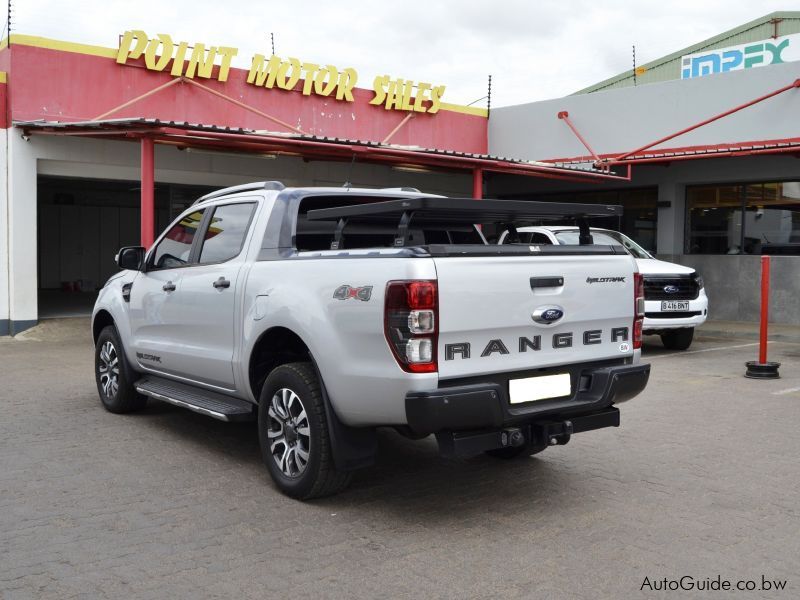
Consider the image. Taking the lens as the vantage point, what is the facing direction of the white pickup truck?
facing the viewer and to the right of the viewer

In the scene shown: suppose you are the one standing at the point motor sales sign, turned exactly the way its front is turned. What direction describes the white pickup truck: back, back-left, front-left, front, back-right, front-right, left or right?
front

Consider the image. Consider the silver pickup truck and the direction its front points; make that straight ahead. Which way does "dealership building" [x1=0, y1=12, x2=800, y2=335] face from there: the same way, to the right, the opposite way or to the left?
the opposite way

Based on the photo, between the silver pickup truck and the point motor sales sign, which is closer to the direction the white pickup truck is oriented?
the silver pickup truck

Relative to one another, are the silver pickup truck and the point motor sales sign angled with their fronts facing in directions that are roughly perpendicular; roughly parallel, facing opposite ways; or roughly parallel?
roughly parallel, facing opposite ways

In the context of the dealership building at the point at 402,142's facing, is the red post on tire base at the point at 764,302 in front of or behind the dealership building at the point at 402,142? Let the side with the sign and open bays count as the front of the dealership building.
in front

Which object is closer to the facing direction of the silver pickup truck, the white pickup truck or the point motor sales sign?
the point motor sales sign

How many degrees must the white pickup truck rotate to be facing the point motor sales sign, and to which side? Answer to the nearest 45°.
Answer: approximately 180°

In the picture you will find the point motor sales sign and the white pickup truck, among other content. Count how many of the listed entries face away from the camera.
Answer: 0

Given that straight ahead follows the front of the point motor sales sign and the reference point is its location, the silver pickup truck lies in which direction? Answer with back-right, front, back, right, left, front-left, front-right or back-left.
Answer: front-right

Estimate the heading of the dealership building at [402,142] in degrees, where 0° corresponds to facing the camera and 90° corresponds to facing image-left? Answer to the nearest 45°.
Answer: approximately 315°

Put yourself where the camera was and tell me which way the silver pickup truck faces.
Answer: facing away from the viewer and to the left of the viewer

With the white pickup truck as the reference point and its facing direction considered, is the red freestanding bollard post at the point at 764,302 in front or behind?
in front

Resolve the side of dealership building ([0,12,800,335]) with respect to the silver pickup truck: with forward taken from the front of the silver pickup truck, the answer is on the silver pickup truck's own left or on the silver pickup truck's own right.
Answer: on the silver pickup truck's own right

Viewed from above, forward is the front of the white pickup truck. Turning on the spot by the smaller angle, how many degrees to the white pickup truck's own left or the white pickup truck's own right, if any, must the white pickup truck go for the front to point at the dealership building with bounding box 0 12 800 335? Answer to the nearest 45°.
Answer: approximately 180°

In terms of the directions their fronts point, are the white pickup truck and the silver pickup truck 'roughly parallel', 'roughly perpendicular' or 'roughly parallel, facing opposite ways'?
roughly parallel, facing opposite ways
